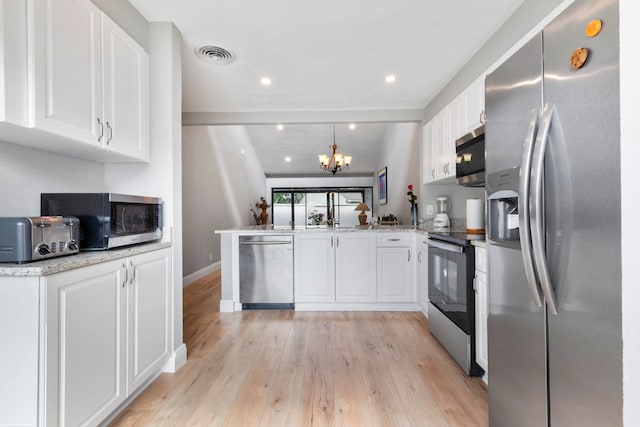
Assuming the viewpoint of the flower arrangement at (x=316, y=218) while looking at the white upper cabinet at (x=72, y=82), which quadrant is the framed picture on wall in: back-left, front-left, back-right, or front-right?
back-left

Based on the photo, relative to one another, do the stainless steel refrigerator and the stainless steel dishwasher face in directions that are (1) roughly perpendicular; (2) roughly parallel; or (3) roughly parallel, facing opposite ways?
roughly perpendicular

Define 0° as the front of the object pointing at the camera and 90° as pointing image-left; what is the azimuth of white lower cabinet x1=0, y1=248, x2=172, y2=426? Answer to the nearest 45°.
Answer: approximately 315°

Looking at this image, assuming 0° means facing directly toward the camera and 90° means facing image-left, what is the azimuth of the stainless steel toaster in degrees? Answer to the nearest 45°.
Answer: approximately 315°

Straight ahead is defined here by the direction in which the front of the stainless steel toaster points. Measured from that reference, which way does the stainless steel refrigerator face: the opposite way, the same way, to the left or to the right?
the opposite way

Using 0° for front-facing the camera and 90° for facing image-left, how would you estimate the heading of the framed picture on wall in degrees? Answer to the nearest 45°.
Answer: approximately 90°

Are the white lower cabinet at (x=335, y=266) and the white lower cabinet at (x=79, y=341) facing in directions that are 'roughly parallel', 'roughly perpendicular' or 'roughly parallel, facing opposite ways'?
roughly perpendicular

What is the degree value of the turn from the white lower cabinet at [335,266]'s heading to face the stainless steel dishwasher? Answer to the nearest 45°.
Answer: approximately 90° to its right

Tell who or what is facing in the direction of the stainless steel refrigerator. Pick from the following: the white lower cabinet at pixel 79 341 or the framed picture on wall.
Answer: the white lower cabinet
